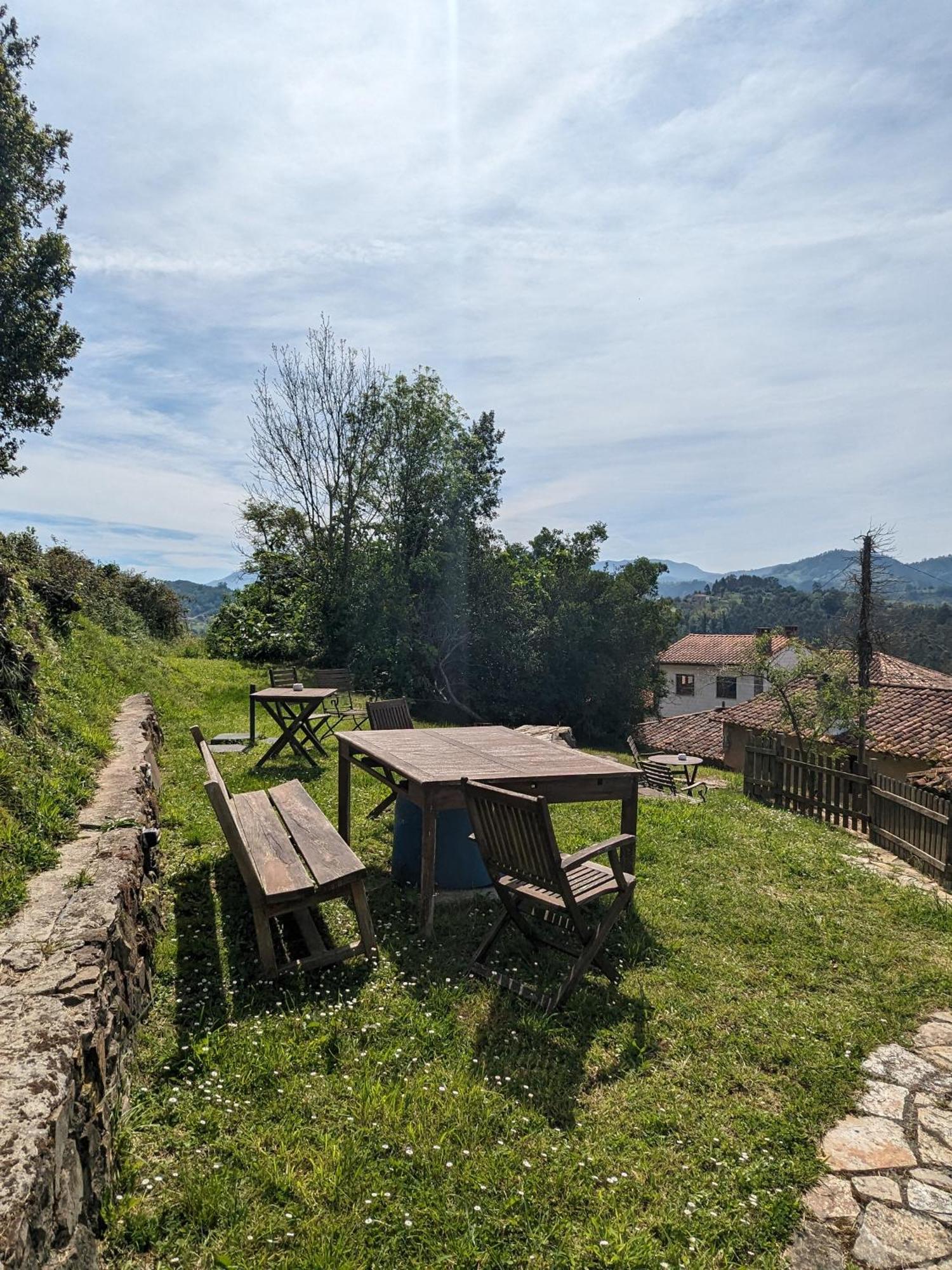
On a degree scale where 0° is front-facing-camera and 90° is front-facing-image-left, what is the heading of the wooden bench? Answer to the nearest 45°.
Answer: approximately 270°

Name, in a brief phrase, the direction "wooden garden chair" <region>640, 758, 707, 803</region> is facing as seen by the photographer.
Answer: facing away from the viewer and to the right of the viewer

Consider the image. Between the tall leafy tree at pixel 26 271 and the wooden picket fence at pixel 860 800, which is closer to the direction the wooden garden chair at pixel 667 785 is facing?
the wooden picket fence

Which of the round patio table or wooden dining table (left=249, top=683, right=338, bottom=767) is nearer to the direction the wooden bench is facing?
the round patio table

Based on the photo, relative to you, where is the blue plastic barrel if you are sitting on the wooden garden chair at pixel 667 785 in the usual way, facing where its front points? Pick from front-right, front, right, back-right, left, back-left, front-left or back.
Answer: back-right

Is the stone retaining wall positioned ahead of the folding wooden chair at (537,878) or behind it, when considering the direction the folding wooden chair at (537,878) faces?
behind

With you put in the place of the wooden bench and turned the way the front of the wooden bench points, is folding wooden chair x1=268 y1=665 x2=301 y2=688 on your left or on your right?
on your left

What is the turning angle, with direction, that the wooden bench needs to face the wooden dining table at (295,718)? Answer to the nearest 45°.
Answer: approximately 90° to its left
